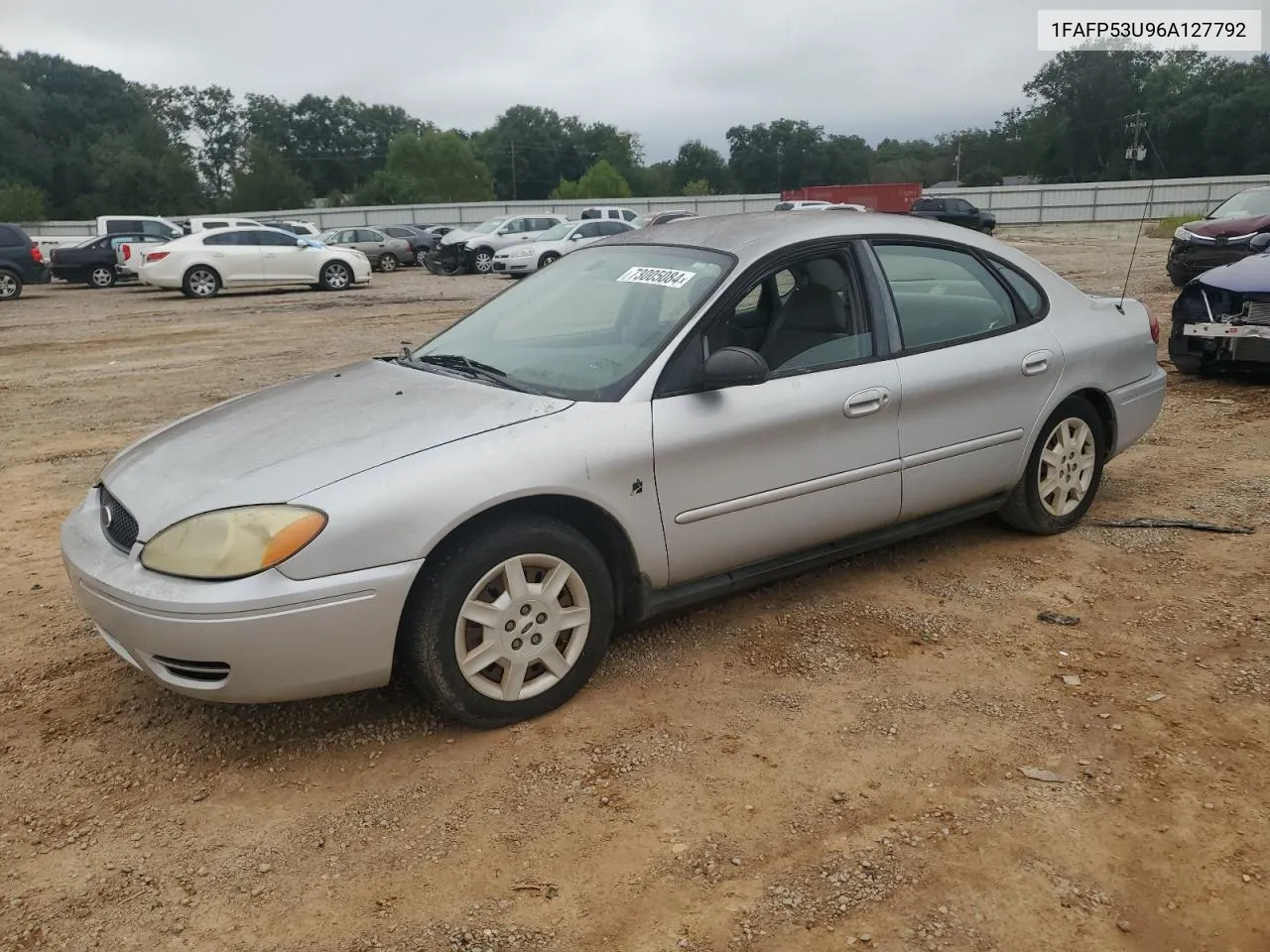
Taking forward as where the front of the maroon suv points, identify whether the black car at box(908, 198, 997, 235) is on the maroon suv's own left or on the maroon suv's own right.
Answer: on the maroon suv's own right

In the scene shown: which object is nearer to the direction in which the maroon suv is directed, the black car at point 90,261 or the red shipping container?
the black car

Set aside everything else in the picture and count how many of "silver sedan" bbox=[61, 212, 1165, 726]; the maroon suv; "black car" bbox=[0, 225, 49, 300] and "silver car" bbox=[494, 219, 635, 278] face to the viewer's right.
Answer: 0

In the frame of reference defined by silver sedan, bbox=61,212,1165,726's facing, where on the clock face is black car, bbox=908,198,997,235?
The black car is roughly at 5 o'clock from the silver sedan.

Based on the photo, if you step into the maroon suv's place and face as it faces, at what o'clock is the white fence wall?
The white fence wall is roughly at 4 o'clock from the maroon suv.

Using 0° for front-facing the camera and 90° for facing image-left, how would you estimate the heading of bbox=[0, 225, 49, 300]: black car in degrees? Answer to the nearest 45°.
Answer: approximately 90°

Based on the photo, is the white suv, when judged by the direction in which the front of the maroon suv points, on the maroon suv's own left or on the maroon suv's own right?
on the maroon suv's own right

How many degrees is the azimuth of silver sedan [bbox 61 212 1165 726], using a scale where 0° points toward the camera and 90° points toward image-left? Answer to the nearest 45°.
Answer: approximately 45°

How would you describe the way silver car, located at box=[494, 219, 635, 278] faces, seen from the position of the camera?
facing the viewer and to the left of the viewer

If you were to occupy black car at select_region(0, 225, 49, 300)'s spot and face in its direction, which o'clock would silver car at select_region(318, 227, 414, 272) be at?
The silver car is roughly at 5 o'clock from the black car.

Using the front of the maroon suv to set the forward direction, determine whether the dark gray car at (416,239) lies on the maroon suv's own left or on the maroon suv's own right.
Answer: on the maroon suv's own right

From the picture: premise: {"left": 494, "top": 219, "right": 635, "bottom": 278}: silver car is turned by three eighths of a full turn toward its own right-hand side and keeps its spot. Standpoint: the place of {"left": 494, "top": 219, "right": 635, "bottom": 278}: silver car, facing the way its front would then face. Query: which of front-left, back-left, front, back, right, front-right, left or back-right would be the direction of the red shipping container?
front-right

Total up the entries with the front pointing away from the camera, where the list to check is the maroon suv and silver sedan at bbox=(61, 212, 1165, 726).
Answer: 0

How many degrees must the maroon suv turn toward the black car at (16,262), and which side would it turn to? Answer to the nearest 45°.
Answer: approximately 45° to its right
